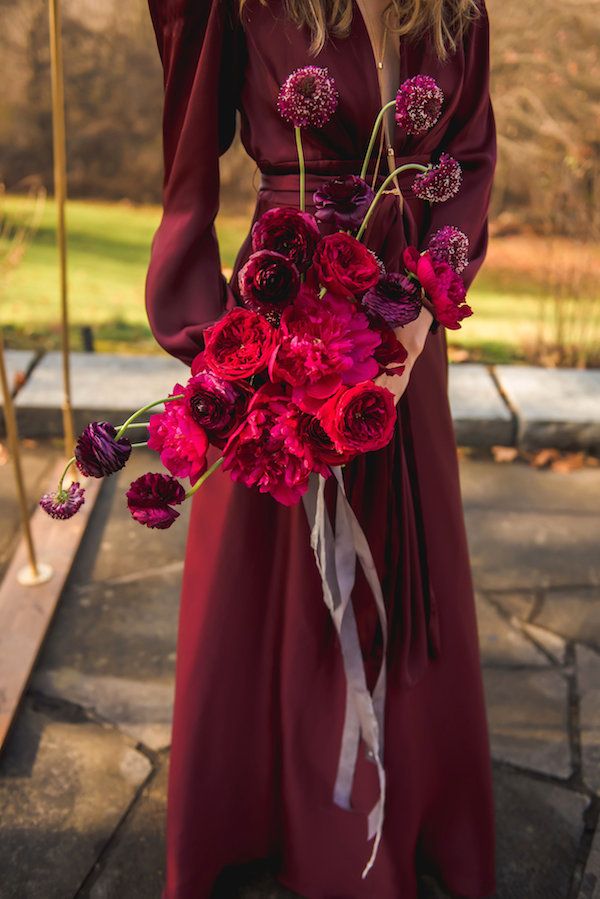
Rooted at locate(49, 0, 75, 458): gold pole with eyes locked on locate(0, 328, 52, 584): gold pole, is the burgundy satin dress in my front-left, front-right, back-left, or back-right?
front-left

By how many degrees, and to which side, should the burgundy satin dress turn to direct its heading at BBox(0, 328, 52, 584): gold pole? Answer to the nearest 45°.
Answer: approximately 135° to its right

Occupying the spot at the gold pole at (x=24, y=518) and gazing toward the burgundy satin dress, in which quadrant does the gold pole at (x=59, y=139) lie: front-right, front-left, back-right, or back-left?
back-left

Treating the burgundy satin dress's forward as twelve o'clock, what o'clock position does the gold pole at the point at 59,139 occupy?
The gold pole is roughly at 5 o'clock from the burgundy satin dress.

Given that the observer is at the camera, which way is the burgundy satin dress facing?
facing the viewer
